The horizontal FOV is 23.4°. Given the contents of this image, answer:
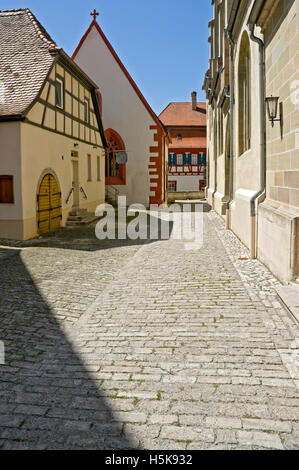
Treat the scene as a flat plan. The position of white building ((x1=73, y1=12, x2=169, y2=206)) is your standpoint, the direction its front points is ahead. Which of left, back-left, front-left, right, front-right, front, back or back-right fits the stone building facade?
front

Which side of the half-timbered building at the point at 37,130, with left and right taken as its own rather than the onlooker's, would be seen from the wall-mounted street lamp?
front

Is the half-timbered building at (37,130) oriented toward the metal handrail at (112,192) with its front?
no

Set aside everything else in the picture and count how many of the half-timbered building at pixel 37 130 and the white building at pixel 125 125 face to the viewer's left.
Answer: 0

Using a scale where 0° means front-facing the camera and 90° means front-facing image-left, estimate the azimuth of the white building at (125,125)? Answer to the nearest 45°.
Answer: approximately 0°

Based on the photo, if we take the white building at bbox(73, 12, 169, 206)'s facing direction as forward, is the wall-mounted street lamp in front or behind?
in front

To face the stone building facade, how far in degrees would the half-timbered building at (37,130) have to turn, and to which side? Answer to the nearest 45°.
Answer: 0° — it already faces it

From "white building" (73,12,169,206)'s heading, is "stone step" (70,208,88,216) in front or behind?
in front

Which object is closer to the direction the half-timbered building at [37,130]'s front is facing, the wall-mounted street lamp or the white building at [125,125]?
the wall-mounted street lamp

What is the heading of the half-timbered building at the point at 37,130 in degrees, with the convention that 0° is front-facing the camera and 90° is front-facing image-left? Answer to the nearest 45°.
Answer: approximately 315°
